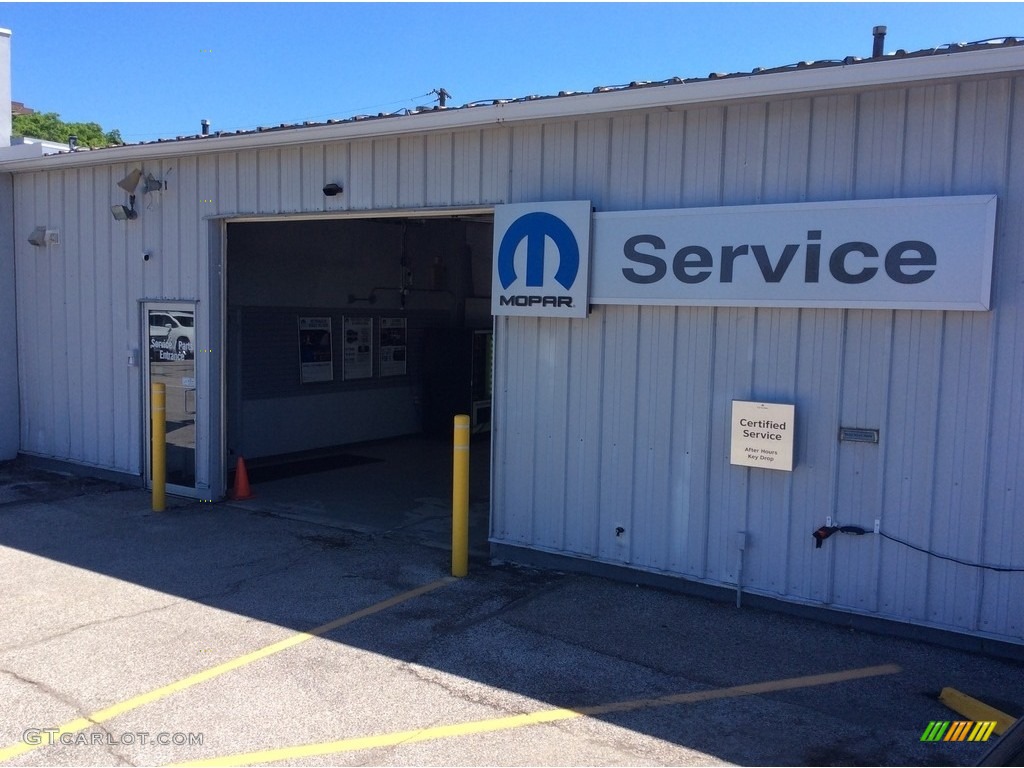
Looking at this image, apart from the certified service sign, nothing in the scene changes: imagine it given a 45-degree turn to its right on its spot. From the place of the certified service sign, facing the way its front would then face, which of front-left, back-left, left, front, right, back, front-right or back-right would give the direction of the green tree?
right

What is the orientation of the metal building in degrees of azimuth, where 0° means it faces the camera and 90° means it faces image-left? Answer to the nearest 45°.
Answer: approximately 45°

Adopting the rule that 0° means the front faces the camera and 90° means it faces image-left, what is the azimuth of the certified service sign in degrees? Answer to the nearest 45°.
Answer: approximately 0°

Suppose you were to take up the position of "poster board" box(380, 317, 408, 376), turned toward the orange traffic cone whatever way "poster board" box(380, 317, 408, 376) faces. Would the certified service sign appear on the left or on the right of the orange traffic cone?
left

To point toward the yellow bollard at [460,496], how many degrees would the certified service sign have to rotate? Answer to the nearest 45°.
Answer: approximately 90° to its right

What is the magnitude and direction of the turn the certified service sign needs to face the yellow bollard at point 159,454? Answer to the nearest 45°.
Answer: approximately 90° to its right
